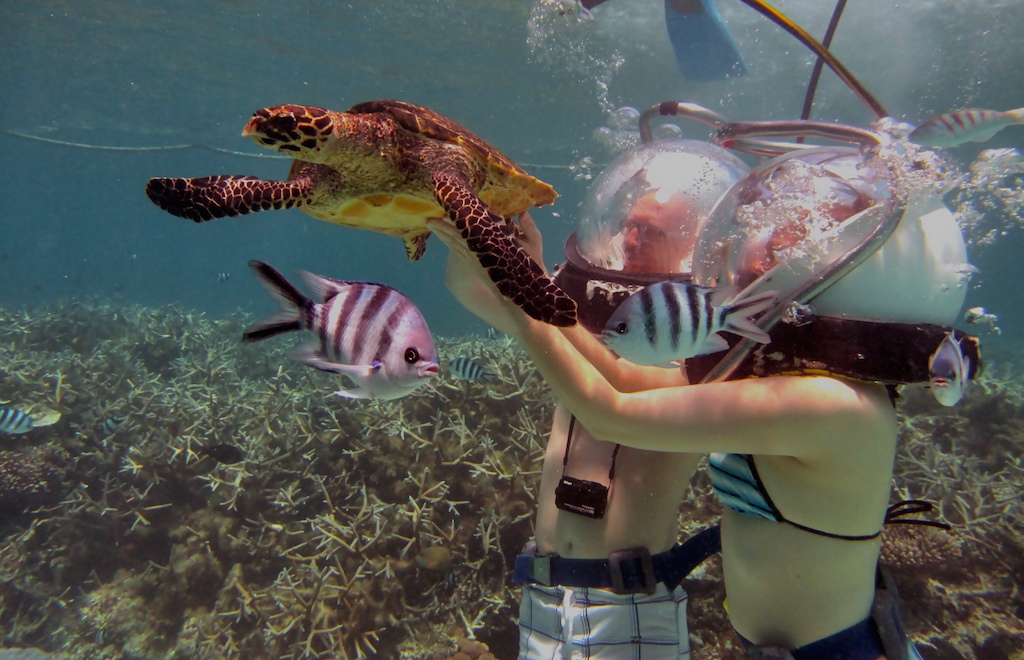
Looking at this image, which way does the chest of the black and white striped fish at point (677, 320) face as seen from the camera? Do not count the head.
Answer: to the viewer's left

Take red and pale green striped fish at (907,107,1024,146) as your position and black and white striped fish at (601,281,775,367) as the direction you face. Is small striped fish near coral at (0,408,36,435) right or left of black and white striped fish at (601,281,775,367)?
right

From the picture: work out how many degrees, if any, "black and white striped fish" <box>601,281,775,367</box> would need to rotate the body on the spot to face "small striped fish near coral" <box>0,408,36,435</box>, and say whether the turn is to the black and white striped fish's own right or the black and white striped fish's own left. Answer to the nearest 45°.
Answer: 0° — it already faces it

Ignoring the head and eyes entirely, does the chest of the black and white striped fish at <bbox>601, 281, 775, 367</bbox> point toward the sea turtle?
yes

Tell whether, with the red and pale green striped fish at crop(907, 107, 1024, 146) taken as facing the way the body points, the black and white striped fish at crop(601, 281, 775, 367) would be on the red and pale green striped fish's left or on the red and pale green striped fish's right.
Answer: on the red and pale green striped fish's left

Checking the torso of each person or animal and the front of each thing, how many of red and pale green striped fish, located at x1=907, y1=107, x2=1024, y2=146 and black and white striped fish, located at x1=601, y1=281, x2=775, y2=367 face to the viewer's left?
2

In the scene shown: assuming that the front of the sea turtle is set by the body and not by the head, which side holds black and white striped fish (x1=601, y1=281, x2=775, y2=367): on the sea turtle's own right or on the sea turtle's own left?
on the sea turtle's own left

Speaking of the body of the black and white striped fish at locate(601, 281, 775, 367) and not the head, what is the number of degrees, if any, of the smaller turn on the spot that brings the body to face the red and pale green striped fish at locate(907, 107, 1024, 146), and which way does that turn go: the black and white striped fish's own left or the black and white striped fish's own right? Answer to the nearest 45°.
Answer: approximately 90° to the black and white striped fish's own right

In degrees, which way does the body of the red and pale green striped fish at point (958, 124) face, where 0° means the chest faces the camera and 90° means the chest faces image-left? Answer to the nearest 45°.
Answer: approximately 90°
